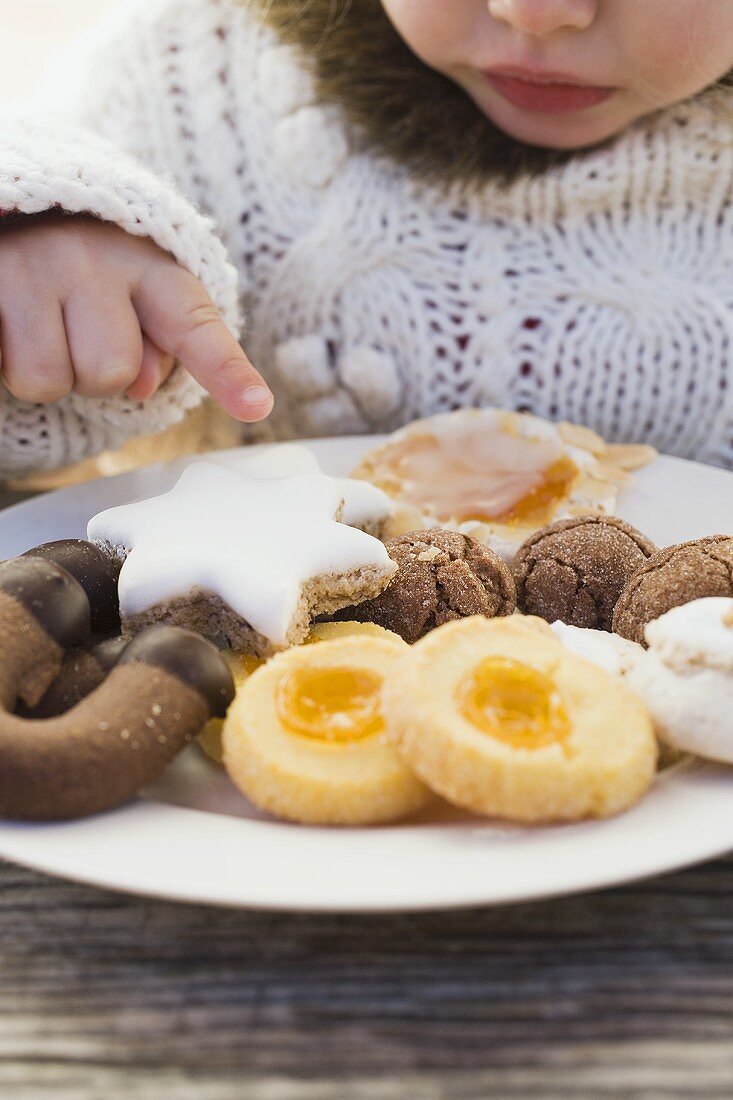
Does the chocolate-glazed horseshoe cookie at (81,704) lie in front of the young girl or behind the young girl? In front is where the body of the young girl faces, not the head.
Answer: in front

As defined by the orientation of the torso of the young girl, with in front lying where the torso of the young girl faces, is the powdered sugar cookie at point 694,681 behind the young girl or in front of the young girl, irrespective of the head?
in front

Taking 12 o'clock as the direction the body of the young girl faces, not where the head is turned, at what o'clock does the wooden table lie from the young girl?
The wooden table is roughly at 12 o'clock from the young girl.

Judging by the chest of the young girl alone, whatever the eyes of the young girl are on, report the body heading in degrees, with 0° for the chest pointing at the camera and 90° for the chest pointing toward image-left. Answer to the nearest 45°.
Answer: approximately 0°

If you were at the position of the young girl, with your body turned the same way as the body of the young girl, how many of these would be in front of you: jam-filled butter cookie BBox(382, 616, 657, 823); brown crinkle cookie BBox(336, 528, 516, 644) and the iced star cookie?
3

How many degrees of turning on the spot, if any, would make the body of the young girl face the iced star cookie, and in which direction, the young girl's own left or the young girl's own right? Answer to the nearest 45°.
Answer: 0° — they already face it

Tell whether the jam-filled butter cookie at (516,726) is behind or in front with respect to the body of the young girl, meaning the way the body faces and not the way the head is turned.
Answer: in front

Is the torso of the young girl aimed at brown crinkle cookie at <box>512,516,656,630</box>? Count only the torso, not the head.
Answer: yes

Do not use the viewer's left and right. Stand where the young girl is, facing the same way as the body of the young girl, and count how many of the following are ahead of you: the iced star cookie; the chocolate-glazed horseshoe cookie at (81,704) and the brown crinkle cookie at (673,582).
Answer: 3
